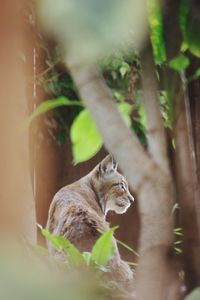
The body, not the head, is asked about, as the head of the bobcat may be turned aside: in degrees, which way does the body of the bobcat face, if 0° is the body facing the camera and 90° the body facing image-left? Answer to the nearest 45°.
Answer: approximately 270°
